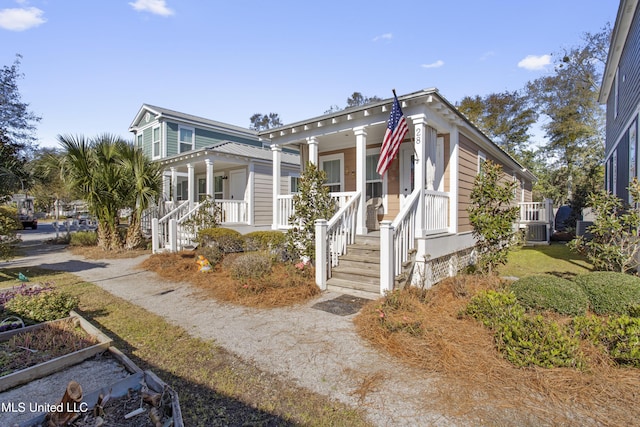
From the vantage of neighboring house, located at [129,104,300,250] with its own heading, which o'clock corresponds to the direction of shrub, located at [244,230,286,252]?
The shrub is roughly at 10 o'clock from the neighboring house.

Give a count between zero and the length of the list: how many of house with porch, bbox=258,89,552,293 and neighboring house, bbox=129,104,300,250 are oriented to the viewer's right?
0

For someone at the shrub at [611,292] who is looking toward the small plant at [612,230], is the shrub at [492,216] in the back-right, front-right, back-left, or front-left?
front-left

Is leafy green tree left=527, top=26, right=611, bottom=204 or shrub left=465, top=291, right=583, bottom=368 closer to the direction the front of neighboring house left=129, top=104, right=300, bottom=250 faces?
the shrub

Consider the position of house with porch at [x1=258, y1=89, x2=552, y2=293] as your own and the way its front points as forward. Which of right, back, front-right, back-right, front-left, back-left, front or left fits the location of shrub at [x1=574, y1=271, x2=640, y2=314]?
left

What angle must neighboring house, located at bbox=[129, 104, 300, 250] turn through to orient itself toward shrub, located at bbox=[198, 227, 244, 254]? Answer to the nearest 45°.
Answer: approximately 45° to its left

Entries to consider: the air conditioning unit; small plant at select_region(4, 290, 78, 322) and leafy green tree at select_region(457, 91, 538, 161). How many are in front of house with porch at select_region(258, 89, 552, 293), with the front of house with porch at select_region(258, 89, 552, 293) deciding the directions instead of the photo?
1

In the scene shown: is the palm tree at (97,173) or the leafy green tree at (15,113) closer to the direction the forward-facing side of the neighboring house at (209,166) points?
the palm tree

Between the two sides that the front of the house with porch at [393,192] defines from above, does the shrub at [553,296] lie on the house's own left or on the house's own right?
on the house's own left

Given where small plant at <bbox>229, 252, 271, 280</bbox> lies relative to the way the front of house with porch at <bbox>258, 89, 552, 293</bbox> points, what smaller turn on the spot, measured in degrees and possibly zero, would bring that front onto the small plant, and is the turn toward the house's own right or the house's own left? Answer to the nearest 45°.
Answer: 0° — it already faces it

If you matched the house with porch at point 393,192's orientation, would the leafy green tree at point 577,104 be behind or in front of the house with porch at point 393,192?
behind

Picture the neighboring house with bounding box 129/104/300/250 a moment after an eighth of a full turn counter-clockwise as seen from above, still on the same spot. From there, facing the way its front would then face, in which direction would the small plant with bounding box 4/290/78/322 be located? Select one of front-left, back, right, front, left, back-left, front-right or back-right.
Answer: front

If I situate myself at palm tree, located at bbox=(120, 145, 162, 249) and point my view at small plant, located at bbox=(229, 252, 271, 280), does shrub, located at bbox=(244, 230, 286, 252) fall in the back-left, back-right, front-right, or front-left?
front-left

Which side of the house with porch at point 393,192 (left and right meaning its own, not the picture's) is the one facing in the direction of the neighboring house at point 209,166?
right

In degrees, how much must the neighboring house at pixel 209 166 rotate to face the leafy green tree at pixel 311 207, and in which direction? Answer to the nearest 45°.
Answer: approximately 45° to its left

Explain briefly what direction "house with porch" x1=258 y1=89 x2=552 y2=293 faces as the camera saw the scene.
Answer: facing the viewer and to the left of the viewer

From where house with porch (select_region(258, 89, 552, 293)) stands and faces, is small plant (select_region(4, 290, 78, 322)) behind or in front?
in front
